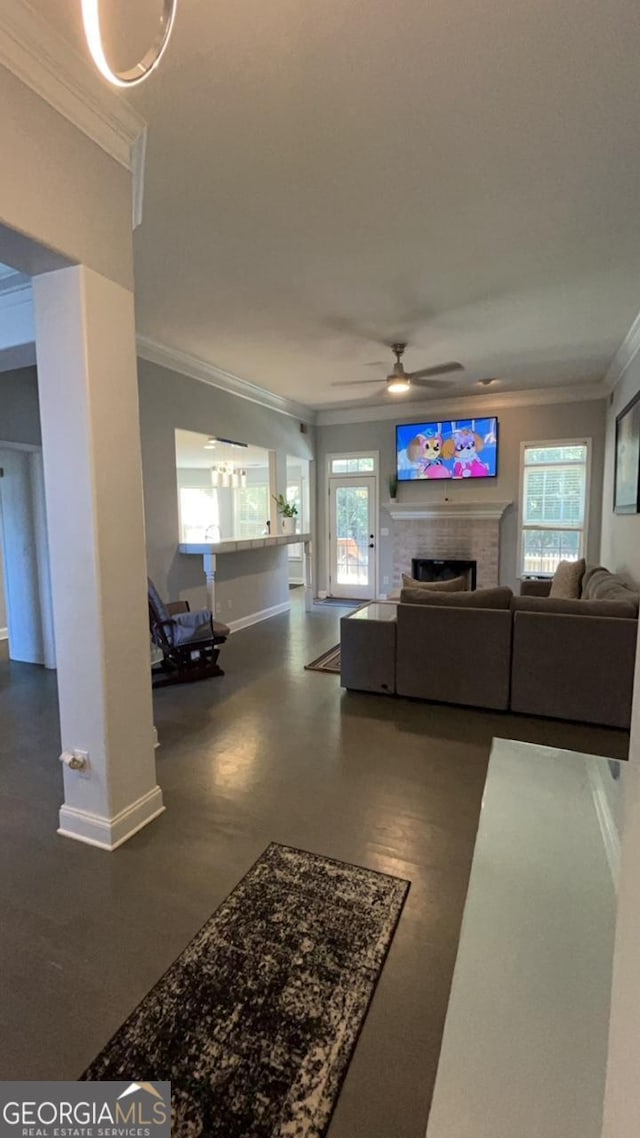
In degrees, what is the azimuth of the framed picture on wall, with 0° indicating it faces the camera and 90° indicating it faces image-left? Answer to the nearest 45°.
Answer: approximately 90°

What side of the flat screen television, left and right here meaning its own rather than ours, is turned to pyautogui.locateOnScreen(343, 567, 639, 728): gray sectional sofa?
front

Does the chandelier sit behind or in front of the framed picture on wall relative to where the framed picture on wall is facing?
in front

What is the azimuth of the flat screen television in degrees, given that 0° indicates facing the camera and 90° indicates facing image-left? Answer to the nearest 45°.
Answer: approximately 0°

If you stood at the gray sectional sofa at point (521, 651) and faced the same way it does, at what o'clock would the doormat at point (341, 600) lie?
The doormat is roughly at 11 o'clock from the gray sectional sofa.

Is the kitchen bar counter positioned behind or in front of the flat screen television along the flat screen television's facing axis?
in front

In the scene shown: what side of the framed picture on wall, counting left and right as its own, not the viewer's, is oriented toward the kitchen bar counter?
front

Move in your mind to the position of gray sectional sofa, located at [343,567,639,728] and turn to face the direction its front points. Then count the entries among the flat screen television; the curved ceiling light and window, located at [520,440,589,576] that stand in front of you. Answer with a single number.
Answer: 2

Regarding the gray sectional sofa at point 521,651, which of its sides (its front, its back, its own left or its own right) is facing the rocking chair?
left

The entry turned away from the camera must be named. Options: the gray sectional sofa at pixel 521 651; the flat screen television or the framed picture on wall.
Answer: the gray sectional sofa

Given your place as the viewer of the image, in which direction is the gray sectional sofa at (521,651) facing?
facing away from the viewer

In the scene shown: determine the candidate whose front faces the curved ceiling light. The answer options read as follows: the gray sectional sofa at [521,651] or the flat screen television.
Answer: the flat screen television

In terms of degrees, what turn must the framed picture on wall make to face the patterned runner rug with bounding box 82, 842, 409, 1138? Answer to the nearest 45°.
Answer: approximately 90° to its left

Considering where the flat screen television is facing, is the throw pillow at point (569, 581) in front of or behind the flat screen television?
in front

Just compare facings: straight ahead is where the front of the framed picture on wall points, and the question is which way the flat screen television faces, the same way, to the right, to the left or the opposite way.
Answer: to the left

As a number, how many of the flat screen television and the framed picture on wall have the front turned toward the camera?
1
